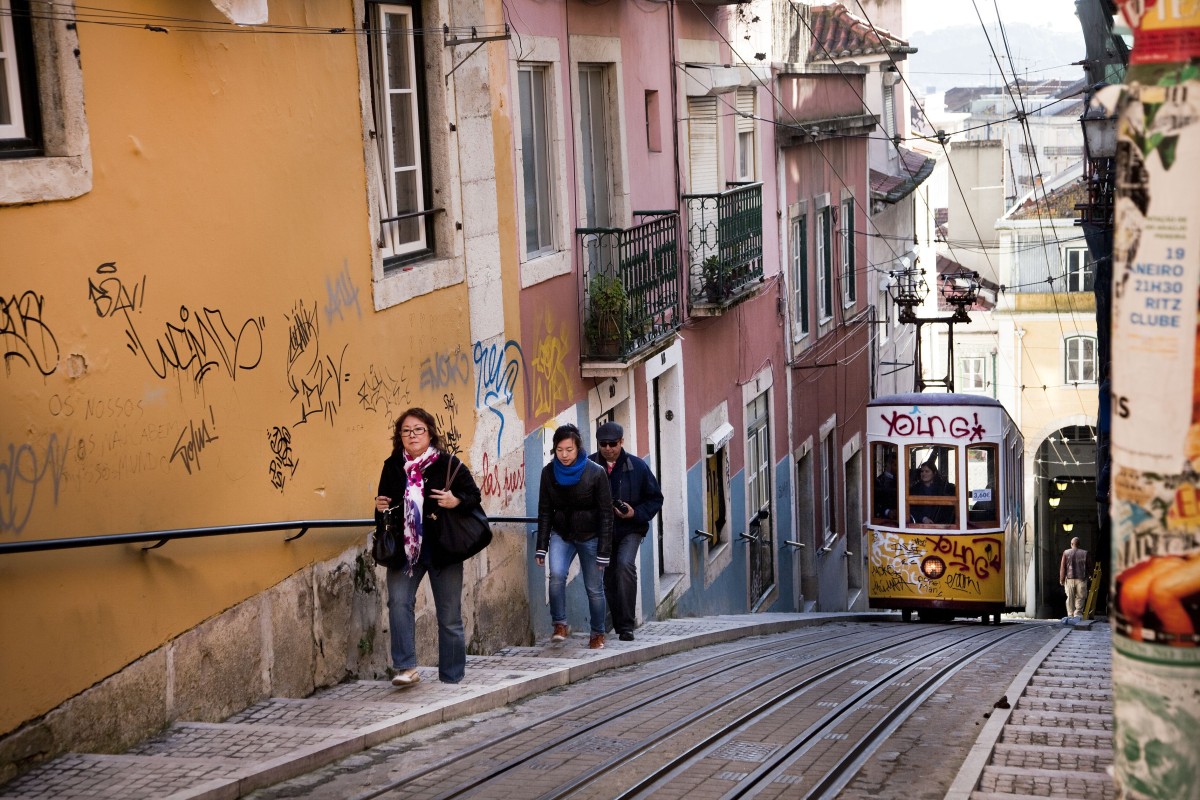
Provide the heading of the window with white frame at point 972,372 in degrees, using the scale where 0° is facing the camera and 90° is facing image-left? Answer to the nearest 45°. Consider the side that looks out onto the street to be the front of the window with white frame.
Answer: approximately 0°

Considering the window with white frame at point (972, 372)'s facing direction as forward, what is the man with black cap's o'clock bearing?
The man with black cap is roughly at 12 o'clock from the window with white frame.

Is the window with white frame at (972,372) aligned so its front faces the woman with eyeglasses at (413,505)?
yes

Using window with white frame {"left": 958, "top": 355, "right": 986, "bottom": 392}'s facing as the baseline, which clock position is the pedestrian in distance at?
The pedestrian in distance is roughly at 12 o'clock from the window with white frame.

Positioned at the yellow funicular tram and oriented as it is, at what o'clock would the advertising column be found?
The advertising column is roughly at 12 o'clock from the yellow funicular tram.

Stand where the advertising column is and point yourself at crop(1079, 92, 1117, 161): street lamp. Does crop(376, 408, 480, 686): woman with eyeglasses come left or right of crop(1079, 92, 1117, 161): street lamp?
left

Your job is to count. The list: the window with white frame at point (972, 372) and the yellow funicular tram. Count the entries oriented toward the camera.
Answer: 2

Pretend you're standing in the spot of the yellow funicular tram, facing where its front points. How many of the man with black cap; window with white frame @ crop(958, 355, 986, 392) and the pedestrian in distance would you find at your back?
2

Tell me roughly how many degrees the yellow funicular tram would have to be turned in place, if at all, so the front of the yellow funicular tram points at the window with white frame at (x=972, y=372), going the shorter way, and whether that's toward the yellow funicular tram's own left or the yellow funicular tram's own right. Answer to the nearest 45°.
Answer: approximately 180°

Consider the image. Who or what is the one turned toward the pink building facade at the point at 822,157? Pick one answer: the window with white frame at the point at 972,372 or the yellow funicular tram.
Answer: the window with white frame

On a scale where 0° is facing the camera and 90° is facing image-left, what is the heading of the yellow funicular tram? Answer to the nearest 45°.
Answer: approximately 0°

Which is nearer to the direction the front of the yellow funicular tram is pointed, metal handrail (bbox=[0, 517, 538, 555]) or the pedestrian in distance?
the metal handrail

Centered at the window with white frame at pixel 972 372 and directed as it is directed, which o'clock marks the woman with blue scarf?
The woman with blue scarf is roughly at 12 o'clock from the window with white frame.

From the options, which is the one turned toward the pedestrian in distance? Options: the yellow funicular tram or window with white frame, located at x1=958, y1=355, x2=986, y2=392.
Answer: the window with white frame
